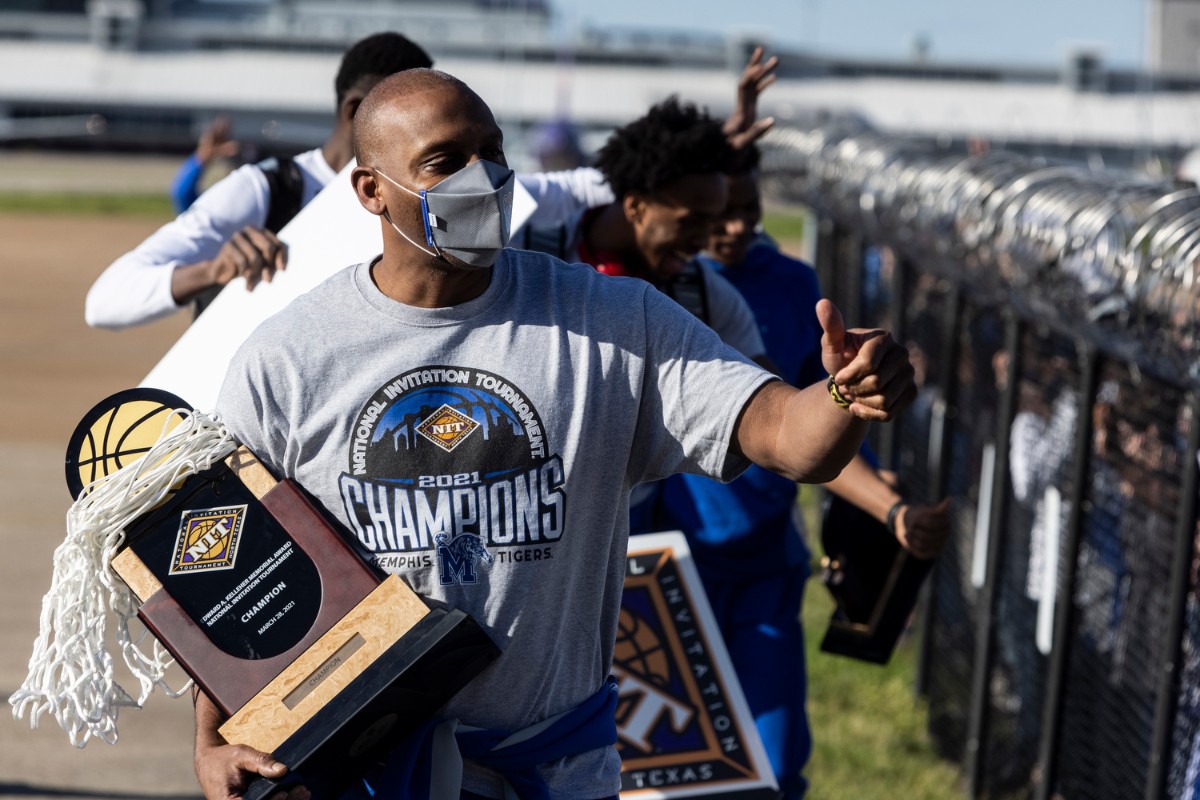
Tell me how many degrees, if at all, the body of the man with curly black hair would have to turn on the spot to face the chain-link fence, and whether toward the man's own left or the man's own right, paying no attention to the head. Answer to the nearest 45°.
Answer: approximately 90° to the man's own left

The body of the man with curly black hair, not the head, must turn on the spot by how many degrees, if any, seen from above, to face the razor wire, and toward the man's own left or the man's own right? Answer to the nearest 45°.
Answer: approximately 90° to the man's own left

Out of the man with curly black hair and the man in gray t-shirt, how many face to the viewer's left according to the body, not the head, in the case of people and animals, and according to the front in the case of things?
0

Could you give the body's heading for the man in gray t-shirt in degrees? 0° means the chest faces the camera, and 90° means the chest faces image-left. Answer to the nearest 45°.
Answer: approximately 0°

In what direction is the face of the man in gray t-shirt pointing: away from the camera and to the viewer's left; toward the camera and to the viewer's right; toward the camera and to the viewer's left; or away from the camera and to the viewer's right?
toward the camera and to the viewer's right

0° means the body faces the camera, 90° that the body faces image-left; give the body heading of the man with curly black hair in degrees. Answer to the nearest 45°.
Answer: approximately 315°

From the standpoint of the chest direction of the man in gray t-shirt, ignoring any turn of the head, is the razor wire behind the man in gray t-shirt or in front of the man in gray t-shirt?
behind

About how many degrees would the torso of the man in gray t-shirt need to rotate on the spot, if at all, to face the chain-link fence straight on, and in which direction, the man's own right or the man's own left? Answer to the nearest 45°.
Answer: approximately 135° to the man's own left

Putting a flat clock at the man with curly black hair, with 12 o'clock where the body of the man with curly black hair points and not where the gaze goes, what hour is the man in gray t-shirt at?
The man in gray t-shirt is roughly at 2 o'clock from the man with curly black hair.

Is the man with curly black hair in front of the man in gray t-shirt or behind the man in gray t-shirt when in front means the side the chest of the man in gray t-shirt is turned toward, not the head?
behind
